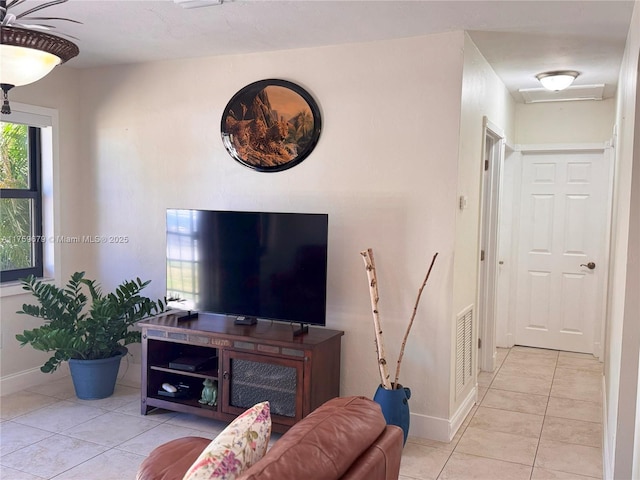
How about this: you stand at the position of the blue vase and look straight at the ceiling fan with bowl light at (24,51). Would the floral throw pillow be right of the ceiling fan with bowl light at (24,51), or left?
left

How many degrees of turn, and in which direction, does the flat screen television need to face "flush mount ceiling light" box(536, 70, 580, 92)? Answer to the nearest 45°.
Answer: approximately 135° to its left

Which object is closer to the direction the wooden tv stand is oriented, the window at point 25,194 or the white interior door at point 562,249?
the window

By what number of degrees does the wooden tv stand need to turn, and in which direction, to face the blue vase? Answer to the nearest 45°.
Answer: approximately 90° to its left

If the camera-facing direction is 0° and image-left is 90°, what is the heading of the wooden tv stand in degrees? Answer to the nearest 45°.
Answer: approximately 45°

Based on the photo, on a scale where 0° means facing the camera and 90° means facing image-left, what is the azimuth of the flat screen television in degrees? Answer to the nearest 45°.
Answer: approximately 45°

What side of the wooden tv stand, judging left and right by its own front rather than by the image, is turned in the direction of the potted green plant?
right

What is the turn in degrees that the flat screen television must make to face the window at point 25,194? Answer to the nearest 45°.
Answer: approximately 90° to its right

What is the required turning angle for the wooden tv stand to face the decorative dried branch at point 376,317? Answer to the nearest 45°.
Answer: approximately 135° to its left

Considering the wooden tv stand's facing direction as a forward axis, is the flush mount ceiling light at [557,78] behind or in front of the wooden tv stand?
behind
